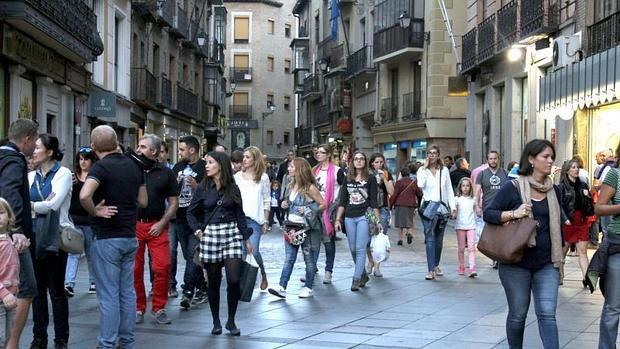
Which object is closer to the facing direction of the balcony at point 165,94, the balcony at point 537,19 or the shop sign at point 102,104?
the balcony

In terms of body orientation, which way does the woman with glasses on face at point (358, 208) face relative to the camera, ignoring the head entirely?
toward the camera

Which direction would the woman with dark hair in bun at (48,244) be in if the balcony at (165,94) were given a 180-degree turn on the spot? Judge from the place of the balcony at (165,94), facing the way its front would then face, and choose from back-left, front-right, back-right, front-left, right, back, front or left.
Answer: back-left

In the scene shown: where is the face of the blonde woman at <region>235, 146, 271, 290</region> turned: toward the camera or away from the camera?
toward the camera

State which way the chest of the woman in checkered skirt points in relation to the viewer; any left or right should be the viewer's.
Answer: facing the viewer

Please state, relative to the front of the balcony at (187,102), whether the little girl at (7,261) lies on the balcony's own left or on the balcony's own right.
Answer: on the balcony's own right

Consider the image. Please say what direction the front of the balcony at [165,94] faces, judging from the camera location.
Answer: facing the viewer and to the right of the viewer

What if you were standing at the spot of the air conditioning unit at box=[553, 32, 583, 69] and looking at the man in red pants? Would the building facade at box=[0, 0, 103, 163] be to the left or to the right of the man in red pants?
right

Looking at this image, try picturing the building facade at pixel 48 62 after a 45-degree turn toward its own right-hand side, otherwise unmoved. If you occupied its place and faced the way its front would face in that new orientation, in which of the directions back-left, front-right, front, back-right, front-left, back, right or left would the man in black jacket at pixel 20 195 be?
front

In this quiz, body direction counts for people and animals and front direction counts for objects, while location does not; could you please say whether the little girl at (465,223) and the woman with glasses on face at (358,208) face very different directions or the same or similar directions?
same or similar directions

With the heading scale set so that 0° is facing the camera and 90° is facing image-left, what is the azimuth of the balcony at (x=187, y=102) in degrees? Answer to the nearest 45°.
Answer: approximately 315°

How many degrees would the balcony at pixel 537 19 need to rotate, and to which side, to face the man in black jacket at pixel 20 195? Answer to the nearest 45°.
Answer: approximately 45° to its left

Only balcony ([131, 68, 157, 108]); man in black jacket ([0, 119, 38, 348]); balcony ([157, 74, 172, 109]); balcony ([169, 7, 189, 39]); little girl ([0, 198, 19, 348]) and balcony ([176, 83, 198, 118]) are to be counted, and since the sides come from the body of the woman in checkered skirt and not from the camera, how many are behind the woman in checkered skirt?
4

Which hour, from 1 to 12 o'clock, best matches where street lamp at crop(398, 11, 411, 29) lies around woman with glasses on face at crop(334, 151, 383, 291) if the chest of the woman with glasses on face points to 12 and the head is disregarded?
The street lamp is roughly at 6 o'clock from the woman with glasses on face.

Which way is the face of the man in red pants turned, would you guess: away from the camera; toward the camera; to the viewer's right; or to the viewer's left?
to the viewer's left

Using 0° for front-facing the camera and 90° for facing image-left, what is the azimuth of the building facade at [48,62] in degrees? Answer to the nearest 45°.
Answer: approximately 315°

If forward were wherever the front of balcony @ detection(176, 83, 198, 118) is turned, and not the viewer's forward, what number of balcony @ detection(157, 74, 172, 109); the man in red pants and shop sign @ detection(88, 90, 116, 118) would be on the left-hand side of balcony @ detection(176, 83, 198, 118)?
0
